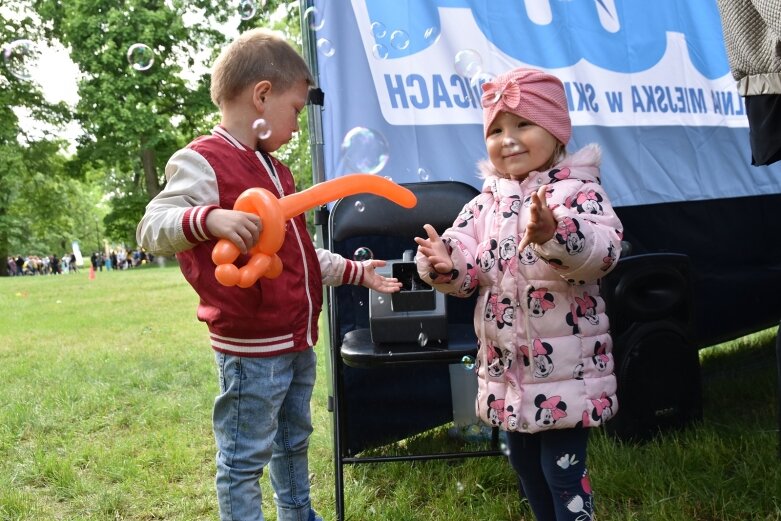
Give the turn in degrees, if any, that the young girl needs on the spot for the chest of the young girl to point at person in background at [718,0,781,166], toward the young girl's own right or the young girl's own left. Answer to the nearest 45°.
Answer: approximately 135° to the young girl's own left

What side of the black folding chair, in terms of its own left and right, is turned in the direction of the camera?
front

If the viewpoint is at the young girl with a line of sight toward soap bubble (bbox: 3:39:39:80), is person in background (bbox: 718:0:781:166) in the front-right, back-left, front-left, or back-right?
back-right

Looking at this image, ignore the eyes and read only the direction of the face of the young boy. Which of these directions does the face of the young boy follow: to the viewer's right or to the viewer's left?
to the viewer's right

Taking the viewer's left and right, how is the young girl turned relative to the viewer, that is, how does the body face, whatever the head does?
facing the viewer and to the left of the viewer

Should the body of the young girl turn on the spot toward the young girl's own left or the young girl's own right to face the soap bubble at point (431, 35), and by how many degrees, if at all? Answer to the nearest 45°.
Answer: approximately 135° to the young girl's own right

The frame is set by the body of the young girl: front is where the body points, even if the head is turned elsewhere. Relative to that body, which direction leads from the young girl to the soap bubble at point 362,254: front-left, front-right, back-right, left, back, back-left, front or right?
right
